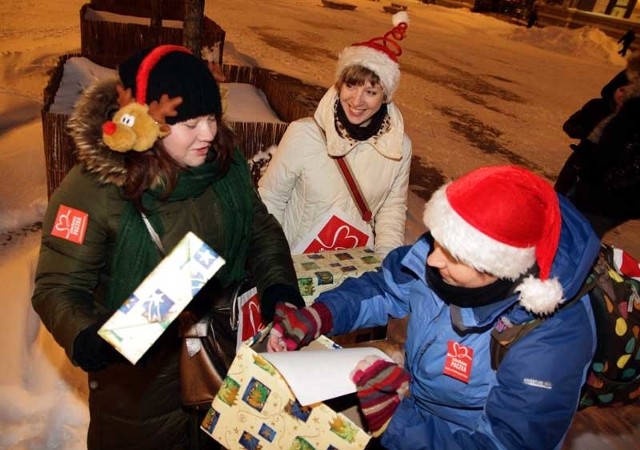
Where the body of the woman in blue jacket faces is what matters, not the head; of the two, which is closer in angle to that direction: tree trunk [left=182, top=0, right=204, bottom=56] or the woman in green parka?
the woman in green parka

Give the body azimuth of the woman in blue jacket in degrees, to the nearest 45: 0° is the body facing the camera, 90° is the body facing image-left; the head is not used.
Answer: approximately 45°

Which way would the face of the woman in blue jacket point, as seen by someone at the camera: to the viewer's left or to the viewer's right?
to the viewer's left

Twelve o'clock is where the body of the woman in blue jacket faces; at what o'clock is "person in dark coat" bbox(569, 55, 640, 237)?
The person in dark coat is roughly at 5 o'clock from the woman in blue jacket.

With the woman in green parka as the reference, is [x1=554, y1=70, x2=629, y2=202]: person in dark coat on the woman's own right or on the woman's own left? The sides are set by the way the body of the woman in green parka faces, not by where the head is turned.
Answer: on the woman's own left

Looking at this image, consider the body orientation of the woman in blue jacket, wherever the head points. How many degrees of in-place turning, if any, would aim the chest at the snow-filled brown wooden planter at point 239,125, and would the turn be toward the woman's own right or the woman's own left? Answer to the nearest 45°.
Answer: approximately 90° to the woman's own right

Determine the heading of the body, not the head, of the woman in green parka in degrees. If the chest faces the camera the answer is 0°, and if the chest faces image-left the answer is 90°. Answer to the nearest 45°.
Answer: approximately 315°

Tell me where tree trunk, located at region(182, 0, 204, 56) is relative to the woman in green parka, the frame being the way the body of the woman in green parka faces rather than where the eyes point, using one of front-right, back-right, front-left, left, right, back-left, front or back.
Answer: back-left

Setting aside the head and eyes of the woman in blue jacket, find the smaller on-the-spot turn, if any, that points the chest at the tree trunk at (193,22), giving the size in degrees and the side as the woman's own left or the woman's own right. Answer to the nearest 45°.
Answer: approximately 90° to the woman's own right

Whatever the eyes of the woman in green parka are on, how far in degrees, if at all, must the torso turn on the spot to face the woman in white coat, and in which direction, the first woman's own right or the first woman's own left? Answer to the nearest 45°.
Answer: approximately 90° to the first woman's own left
